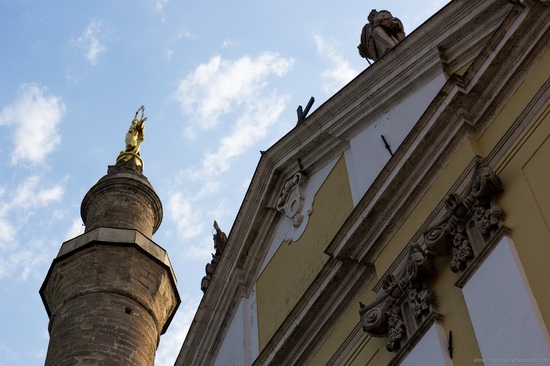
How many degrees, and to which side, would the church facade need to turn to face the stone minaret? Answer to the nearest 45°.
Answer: approximately 90° to its right
